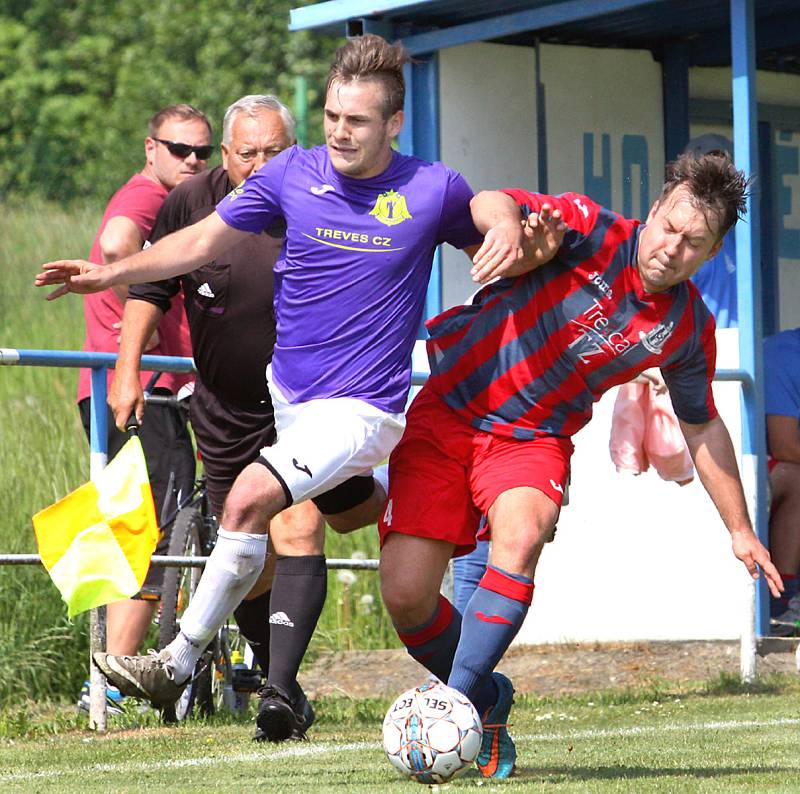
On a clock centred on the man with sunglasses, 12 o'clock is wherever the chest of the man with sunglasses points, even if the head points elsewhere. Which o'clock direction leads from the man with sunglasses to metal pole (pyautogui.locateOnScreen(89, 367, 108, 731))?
The metal pole is roughly at 2 o'clock from the man with sunglasses.

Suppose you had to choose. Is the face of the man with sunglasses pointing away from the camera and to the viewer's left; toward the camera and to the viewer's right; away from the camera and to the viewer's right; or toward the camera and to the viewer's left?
toward the camera and to the viewer's right

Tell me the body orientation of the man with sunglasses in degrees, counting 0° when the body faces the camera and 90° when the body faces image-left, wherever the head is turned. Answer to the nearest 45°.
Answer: approximately 315°

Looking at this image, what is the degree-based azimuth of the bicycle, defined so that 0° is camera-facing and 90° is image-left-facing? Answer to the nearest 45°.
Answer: approximately 45°
